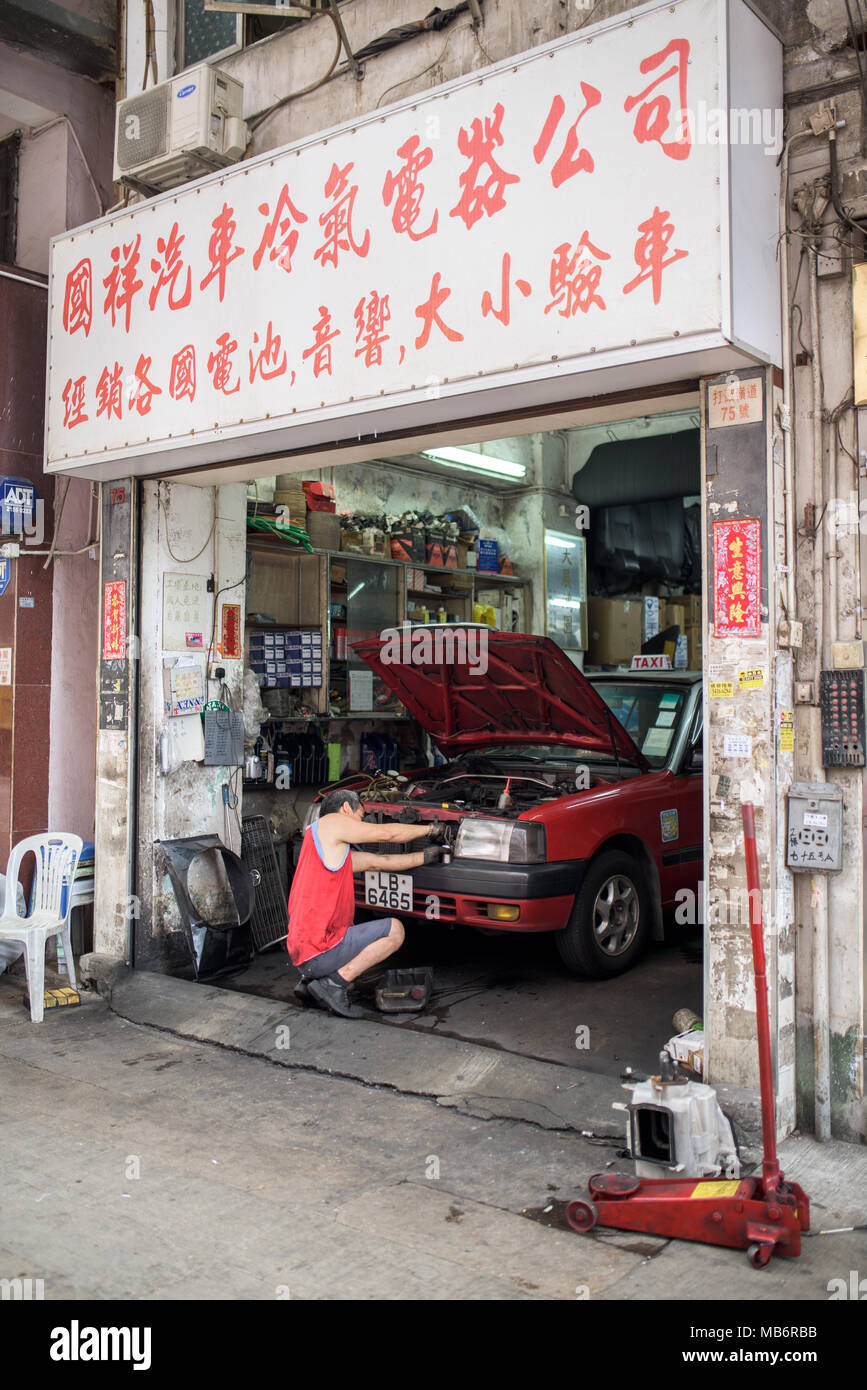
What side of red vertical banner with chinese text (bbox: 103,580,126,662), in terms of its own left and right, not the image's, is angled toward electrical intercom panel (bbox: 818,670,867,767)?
left

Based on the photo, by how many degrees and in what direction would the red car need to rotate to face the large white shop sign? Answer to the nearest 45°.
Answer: approximately 45° to its left

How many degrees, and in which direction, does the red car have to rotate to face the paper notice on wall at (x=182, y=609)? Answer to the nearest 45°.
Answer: approximately 45° to its right

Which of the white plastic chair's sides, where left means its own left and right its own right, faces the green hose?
back

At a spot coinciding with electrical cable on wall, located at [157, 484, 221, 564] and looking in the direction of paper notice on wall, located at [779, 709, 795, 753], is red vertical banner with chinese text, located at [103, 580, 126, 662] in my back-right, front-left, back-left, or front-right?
back-right

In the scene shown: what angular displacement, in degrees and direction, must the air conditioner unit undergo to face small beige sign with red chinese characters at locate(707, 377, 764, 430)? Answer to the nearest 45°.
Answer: approximately 90° to its left
